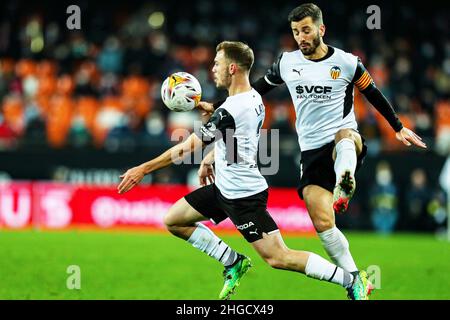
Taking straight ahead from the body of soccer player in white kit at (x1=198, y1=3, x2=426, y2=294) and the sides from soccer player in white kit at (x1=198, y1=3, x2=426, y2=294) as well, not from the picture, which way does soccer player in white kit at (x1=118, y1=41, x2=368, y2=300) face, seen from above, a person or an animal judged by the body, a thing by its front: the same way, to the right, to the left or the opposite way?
to the right

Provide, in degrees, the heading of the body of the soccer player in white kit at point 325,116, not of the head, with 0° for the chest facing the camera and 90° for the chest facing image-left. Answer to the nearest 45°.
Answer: approximately 0°

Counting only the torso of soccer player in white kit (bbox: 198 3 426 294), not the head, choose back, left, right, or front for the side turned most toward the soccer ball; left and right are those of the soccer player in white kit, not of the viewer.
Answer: right

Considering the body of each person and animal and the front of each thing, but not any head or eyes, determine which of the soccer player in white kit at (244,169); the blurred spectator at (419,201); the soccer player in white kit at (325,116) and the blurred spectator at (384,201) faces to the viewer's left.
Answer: the soccer player in white kit at (244,169)

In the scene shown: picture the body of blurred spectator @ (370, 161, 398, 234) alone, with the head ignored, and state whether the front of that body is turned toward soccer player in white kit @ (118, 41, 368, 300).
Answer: yes

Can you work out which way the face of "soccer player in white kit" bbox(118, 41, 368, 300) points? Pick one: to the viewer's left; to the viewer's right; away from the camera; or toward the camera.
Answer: to the viewer's left

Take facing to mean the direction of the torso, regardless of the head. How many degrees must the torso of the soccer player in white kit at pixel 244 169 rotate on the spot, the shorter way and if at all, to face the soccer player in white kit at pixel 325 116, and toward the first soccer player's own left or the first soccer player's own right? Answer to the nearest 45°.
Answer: approximately 135° to the first soccer player's own right

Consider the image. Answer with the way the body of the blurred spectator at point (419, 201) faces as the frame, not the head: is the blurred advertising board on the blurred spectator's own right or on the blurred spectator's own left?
on the blurred spectator's own right

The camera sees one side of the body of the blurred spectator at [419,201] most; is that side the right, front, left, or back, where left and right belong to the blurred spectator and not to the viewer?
front

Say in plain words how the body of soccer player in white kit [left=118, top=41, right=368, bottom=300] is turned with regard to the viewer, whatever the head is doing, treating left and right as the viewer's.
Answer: facing to the left of the viewer

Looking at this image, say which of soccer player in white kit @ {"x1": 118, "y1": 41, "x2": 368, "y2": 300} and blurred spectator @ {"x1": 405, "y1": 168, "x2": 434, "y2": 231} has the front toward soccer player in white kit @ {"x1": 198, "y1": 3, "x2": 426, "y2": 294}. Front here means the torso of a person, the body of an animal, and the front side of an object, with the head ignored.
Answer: the blurred spectator

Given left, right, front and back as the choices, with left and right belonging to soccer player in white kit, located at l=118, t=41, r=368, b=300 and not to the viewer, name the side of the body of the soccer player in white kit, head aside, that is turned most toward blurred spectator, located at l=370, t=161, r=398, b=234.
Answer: right

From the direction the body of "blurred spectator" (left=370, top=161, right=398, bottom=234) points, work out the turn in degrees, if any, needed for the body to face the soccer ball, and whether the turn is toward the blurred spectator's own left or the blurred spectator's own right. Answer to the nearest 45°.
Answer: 0° — they already face it
